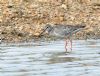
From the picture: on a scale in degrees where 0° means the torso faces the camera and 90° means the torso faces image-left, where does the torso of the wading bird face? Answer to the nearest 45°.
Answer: approximately 90°
